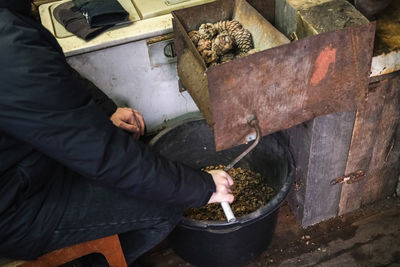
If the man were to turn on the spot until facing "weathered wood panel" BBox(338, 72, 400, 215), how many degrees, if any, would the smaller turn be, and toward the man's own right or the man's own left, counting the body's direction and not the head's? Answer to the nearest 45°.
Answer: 0° — they already face it

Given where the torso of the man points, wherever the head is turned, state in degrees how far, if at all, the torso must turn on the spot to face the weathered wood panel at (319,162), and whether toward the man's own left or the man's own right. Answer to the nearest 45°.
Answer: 0° — they already face it

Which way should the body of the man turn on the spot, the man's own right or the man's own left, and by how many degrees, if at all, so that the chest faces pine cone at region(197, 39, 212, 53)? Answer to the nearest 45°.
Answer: approximately 45° to the man's own left

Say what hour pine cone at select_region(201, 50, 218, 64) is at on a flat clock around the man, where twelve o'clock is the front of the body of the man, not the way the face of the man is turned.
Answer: The pine cone is roughly at 11 o'clock from the man.

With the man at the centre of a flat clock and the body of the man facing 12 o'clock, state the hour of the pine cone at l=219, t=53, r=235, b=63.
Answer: The pine cone is roughly at 11 o'clock from the man.

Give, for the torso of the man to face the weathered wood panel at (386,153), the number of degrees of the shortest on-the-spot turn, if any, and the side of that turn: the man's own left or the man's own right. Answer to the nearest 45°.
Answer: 0° — they already face it

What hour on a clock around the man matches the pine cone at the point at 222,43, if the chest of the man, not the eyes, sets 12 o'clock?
The pine cone is roughly at 11 o'clock from the man.

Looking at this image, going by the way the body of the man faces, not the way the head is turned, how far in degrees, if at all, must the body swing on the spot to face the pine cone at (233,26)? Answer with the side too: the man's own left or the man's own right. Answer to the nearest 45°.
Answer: approximately 45° to the man's own left

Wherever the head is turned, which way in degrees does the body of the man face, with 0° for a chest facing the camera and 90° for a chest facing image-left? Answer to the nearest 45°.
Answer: approximately 270°
